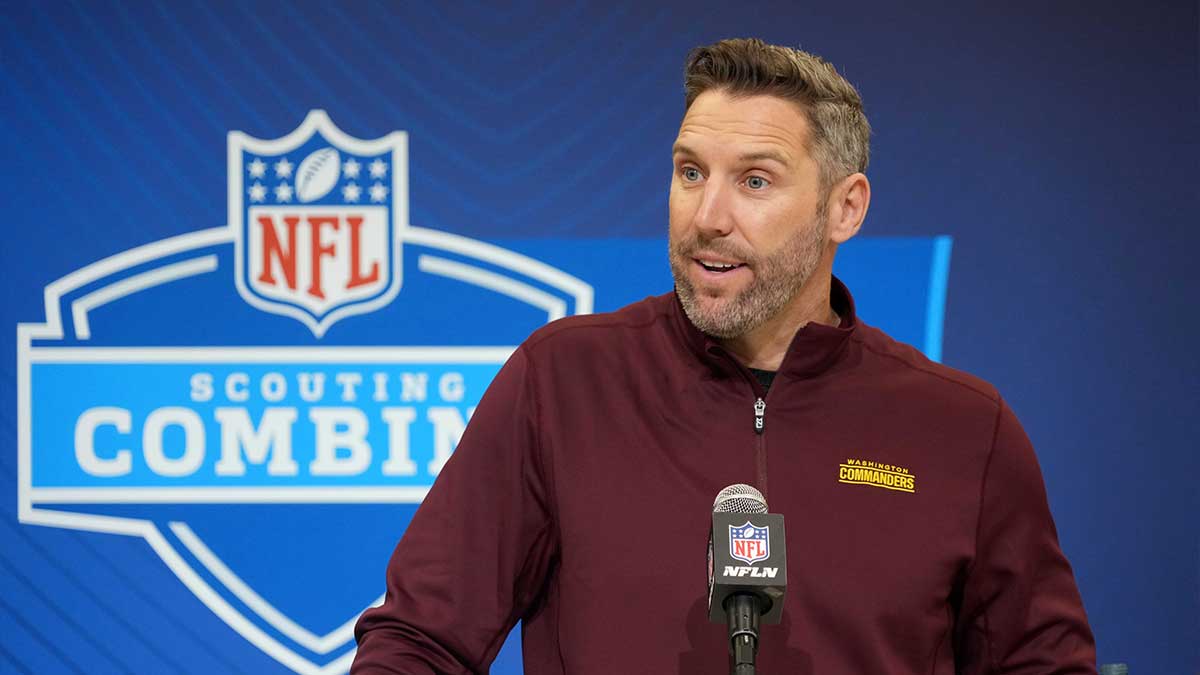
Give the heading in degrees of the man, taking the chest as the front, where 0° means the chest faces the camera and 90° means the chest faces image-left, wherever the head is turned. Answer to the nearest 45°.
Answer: approximately 0°

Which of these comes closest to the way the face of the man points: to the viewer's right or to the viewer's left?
to the viewer's left
